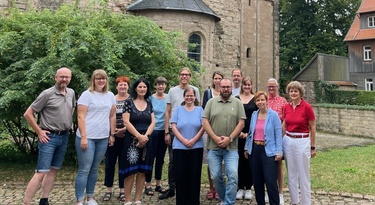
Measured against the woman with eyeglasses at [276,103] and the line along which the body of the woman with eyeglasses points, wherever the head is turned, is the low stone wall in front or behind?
behind

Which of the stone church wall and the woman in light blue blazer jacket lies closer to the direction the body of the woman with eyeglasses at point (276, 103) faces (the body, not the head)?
the woman in light blue blazer jacket

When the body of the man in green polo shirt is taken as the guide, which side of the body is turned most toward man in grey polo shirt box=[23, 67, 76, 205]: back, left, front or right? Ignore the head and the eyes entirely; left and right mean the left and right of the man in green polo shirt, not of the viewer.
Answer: right

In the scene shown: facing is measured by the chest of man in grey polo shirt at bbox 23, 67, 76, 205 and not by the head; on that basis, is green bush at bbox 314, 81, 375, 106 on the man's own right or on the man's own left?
on the man's own left

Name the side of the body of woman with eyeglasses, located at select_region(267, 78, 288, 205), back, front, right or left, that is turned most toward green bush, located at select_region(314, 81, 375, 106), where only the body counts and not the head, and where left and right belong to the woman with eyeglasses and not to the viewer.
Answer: back

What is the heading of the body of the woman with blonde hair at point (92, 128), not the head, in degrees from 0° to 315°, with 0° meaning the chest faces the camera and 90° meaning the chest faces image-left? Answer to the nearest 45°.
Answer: approximately 315°

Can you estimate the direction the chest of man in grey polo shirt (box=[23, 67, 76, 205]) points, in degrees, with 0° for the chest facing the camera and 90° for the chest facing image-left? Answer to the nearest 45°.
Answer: approximately 315°
